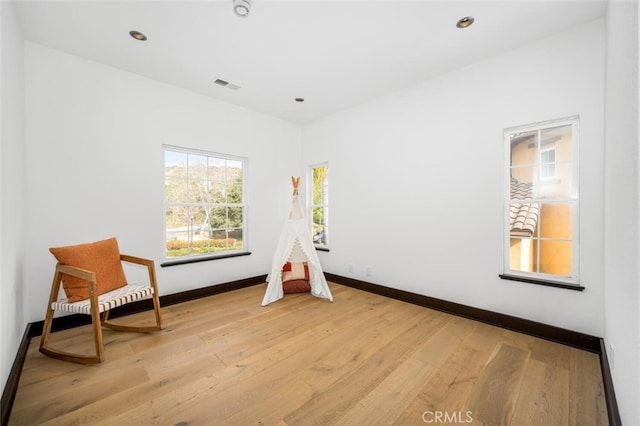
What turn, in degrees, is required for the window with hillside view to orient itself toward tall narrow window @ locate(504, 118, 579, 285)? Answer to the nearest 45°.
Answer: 0° — it already faces it

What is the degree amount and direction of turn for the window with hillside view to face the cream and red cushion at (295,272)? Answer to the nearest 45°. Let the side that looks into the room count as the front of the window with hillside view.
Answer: approximately 45° to its left

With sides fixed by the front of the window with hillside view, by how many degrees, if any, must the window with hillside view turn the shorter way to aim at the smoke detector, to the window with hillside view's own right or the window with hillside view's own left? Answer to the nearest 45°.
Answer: approximately 45° to the window with hillside view's own right

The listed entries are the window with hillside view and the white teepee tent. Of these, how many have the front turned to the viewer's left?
0

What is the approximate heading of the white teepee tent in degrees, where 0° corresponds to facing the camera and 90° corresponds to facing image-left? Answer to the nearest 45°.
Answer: approximately 0°

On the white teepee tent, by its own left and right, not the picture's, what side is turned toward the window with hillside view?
right

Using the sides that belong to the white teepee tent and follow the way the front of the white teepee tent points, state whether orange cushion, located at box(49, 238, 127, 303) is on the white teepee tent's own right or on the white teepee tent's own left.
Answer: on the white teepee tent's own right

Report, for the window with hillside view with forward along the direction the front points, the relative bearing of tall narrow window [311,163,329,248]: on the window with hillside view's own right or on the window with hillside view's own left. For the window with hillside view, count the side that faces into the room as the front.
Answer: on the window with hillside view's own left

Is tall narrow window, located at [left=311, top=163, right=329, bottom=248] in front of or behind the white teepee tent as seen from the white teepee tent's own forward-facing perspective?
behind

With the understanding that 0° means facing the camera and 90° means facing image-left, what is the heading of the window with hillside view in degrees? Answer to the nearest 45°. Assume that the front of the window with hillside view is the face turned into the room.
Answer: approximately 315°

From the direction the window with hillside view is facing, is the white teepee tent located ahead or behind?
ahead
